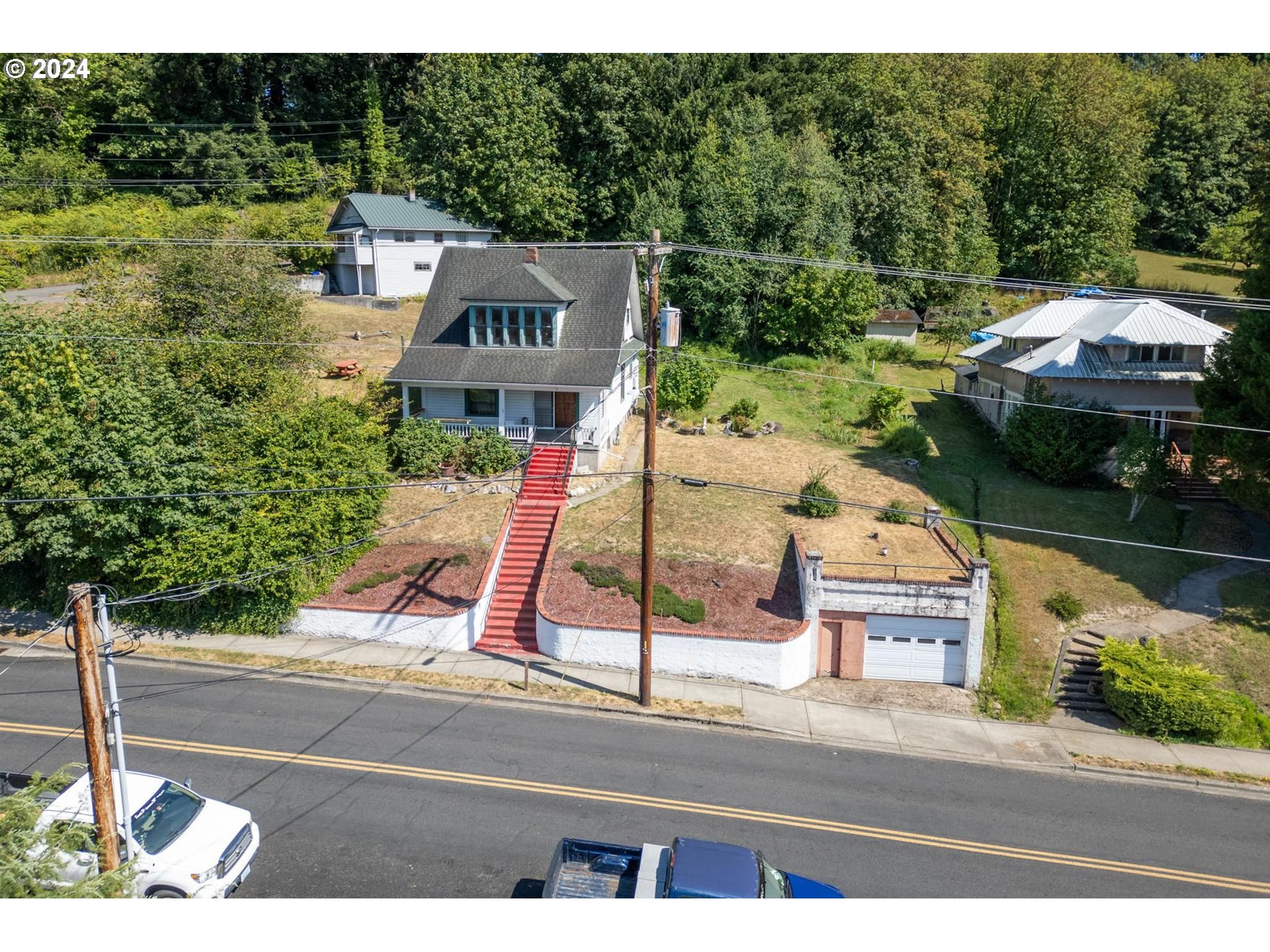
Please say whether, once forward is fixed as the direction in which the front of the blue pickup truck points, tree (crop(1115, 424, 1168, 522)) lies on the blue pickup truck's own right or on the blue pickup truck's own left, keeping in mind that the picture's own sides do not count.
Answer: on the blue pickup truck's own left

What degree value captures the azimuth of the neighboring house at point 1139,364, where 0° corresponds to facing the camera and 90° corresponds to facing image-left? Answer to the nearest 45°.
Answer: approximately 0°

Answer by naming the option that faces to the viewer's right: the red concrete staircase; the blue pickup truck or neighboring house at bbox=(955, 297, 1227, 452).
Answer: the blue pickup truck

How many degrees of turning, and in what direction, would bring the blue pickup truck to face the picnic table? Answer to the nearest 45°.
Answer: approximately 135° to its left

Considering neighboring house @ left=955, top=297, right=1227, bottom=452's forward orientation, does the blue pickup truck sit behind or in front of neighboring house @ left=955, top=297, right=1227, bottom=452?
in front

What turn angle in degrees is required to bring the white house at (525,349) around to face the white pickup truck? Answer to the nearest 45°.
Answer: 0° — it already faces it

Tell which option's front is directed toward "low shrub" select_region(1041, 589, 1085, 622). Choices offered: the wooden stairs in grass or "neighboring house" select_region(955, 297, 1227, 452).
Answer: the neighboring house

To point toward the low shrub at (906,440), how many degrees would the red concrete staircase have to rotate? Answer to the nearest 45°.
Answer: approximately 135° to its left

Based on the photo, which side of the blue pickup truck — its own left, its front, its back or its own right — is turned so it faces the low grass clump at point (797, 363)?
left

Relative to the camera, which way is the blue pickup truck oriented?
to the viewer's right

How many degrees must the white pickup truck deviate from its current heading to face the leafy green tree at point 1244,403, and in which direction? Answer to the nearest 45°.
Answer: approximately 45° to its left

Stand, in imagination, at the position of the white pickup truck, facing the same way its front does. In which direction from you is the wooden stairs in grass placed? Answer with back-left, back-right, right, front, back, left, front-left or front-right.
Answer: front-left
